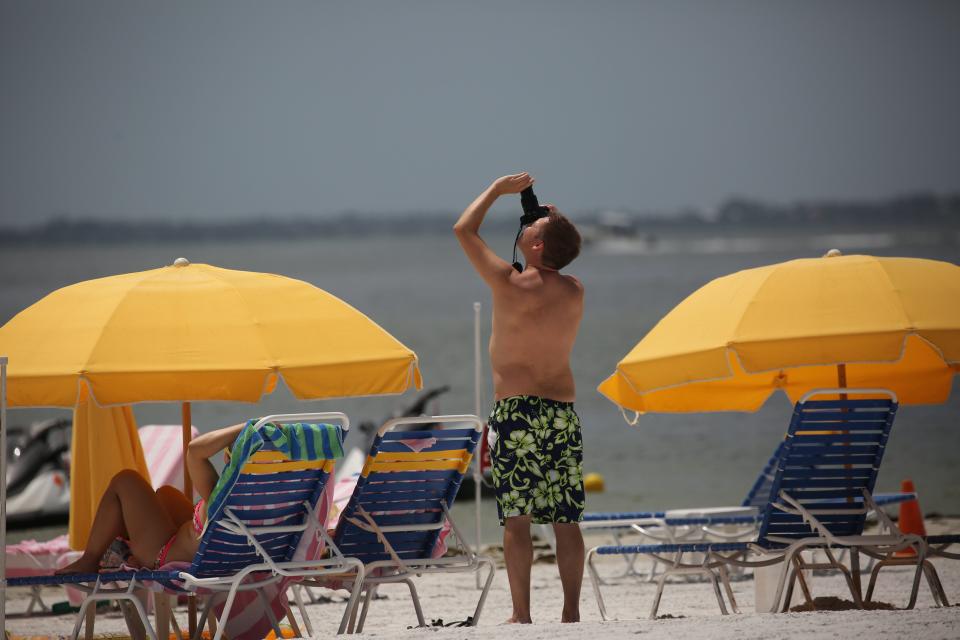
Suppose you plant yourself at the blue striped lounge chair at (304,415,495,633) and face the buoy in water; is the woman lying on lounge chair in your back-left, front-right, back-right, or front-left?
back-left

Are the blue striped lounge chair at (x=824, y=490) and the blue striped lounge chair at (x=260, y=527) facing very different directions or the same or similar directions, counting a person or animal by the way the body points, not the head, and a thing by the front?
same or similar directions

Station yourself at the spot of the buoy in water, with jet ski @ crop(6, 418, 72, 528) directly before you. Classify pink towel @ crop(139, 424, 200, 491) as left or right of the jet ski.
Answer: left

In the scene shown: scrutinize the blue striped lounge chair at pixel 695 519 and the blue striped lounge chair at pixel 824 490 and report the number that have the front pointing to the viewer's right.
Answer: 0

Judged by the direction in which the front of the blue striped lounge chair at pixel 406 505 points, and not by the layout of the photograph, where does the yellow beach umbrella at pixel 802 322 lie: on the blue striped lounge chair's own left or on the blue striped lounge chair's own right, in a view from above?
on the blue striped lounge chair's own right

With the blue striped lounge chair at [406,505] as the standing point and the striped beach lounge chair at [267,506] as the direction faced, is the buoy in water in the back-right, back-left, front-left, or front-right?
back-right

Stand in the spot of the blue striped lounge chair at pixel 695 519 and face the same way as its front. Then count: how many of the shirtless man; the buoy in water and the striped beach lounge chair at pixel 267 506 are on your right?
1

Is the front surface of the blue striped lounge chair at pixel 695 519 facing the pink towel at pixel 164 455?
yes

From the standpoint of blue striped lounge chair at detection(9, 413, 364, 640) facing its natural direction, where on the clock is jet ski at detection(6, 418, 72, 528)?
The jet ski is roughly at 1 o'clock from the blue striped lounge chair.

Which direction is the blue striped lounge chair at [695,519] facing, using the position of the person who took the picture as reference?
facing to the left of the viewer

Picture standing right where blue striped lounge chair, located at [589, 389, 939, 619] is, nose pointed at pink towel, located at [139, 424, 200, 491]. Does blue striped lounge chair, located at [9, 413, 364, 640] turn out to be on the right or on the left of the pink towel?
left

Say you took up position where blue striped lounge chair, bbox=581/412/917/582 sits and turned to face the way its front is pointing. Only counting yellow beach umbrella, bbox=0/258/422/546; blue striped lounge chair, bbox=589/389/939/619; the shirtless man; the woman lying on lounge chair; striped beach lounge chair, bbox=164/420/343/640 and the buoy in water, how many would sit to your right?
1

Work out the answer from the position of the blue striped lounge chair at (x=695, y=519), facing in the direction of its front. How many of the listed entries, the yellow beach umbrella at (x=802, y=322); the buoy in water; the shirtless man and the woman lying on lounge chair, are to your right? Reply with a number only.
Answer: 1

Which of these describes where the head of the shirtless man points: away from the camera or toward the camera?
away from the camera

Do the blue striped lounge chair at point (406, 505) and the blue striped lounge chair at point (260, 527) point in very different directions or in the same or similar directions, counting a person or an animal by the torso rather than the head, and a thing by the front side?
same or similar directions

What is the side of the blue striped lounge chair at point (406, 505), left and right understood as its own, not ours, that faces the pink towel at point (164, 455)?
front
